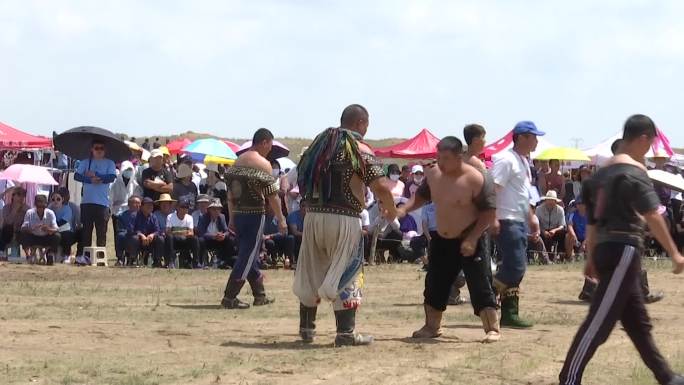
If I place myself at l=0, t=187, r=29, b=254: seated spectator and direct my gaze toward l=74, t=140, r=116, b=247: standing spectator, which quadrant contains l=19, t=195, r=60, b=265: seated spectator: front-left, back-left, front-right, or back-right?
front-right

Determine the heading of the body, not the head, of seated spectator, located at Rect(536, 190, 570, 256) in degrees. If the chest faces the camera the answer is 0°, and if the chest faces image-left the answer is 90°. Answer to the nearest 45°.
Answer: approximately 0°

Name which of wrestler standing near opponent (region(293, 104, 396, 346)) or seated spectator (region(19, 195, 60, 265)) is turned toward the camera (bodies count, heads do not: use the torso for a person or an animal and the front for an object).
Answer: the seated spectator

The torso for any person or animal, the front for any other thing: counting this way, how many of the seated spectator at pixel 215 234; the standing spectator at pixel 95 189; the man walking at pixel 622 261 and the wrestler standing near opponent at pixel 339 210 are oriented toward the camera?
2

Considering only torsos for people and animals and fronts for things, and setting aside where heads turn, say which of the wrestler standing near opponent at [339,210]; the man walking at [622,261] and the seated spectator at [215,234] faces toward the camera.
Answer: the seated spectator

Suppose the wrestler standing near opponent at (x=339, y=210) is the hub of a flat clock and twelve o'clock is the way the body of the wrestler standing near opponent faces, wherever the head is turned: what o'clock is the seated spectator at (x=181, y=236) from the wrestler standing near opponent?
The seated spectator is roughly at 10 o'clock from the wrestler standing near opponent.

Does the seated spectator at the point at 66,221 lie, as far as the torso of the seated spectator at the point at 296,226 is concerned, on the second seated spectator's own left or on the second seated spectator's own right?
on the second seated spectator's own right

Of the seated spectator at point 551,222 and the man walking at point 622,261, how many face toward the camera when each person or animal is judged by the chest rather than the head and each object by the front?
1

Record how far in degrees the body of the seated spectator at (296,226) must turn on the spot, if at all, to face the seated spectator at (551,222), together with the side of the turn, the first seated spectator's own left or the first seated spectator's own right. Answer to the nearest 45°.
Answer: approximately 90° to the first seated spectator's own left

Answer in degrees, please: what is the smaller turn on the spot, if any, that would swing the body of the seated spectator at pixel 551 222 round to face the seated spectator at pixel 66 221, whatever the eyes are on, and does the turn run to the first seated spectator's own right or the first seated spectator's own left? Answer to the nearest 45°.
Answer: approximately 90° to the first seated spectator's own right

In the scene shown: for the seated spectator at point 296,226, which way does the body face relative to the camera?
toward the camera

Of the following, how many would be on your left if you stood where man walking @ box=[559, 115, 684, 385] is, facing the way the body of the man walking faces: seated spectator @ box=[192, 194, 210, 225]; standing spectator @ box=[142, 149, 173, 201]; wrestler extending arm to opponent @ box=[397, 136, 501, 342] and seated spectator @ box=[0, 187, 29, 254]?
4

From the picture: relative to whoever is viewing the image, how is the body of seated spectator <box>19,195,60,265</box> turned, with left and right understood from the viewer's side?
facing the viewer

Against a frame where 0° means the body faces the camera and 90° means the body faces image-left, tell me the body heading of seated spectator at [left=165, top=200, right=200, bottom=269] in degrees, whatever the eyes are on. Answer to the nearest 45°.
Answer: approximately 0°
